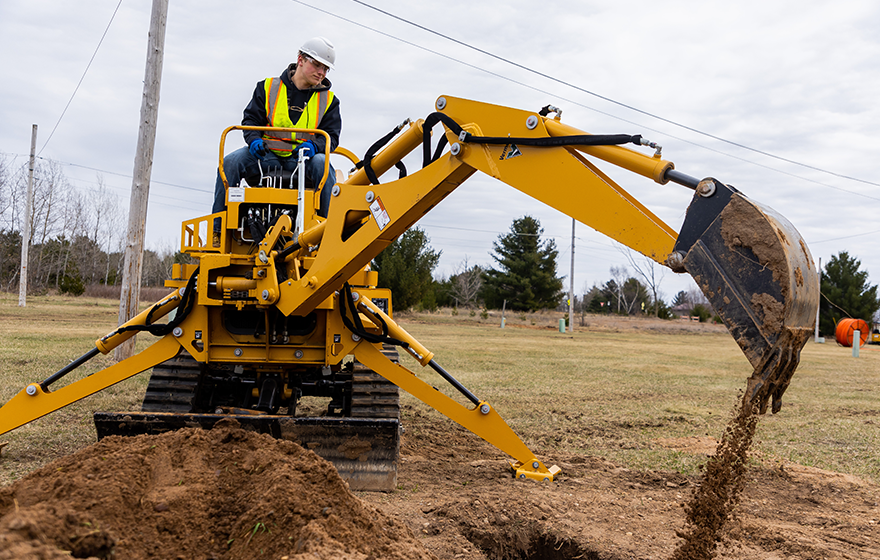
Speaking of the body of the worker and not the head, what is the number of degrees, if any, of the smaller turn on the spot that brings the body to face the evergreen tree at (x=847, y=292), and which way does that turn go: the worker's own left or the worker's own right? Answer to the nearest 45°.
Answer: approximately 135° to the worker's own left

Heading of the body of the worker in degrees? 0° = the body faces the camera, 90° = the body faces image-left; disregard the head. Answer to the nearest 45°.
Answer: approximately 0°

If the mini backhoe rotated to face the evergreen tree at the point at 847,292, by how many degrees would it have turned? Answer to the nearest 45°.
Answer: approximately 135° to its left

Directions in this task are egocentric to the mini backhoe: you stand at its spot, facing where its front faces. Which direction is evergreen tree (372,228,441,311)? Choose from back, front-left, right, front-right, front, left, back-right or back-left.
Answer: back

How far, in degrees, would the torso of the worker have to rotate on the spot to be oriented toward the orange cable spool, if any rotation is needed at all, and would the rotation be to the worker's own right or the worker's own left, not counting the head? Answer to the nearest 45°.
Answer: approximately 135° to the worker's own left

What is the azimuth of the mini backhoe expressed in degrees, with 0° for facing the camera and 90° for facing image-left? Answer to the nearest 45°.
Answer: approximately 0°

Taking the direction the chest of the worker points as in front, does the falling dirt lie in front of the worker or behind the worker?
in front

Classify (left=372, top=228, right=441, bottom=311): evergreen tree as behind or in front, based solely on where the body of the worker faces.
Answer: behind

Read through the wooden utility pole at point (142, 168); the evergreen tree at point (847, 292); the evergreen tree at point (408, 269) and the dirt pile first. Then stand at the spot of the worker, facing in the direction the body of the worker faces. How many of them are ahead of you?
1
